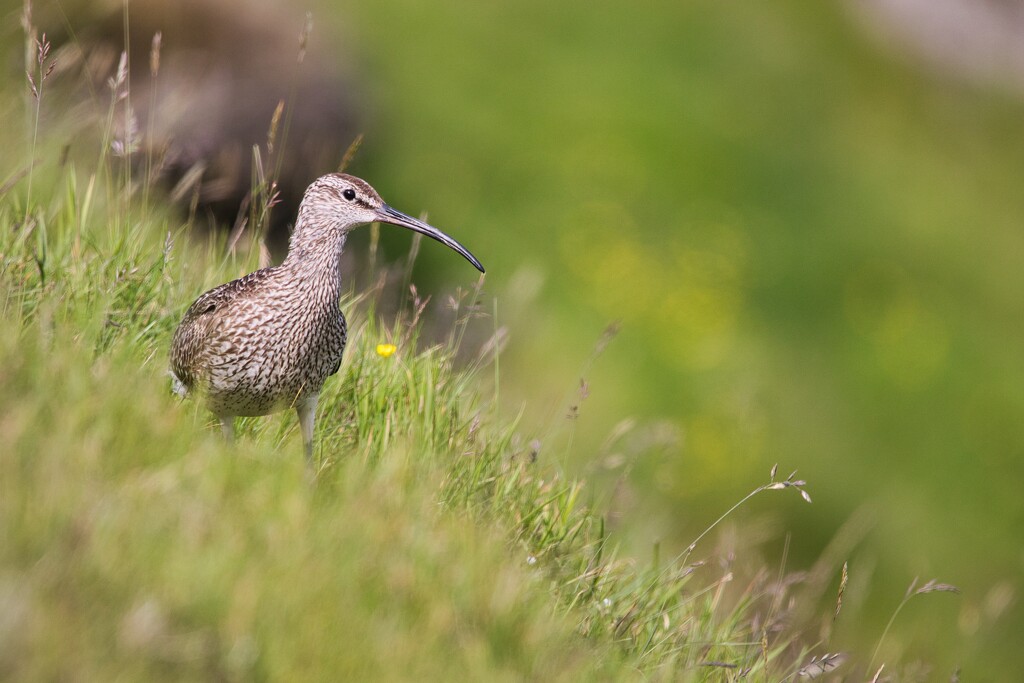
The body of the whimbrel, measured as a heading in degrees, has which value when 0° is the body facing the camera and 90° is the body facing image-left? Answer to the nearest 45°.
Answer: approximately 315°

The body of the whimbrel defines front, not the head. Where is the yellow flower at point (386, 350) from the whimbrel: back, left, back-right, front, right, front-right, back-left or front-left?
left
